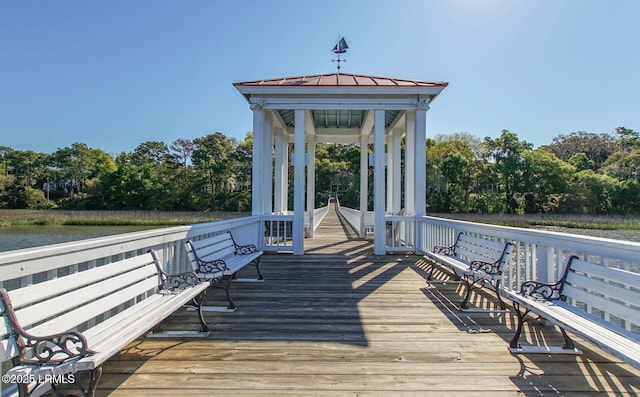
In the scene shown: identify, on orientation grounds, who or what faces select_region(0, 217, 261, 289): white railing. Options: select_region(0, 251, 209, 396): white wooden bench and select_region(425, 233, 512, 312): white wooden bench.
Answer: select_region(425, 233, 512, 312): white wooden bench

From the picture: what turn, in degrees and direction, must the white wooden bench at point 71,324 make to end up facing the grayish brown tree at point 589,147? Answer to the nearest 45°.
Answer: approximately 45° to its left

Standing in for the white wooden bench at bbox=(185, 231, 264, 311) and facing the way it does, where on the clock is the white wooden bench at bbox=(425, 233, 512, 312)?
the white wooden bench at bbox=(425, 233, 512, 312) is roughly at 11 o'clock from the white wooden bench at bbox=(185, 231, 264, 311).

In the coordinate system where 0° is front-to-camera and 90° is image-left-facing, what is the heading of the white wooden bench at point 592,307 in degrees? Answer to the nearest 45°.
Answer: approximately 45°

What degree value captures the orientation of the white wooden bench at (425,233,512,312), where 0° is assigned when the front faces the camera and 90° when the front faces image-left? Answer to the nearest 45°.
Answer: approximately 45°

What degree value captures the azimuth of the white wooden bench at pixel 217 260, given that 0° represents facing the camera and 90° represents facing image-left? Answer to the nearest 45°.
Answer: approximately 315°

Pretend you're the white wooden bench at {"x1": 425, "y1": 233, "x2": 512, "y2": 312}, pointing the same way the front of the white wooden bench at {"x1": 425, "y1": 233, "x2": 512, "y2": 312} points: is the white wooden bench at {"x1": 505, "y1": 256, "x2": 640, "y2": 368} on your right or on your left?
on your left

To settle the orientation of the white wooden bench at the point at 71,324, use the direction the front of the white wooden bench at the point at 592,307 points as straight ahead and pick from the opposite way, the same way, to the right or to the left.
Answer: the opposite way

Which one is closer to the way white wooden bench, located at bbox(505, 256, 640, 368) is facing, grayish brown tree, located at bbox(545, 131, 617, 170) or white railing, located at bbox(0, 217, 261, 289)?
the white railing

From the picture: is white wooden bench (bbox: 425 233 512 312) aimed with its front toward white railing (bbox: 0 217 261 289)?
yes

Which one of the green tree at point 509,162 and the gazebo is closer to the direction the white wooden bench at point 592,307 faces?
the gazebo
